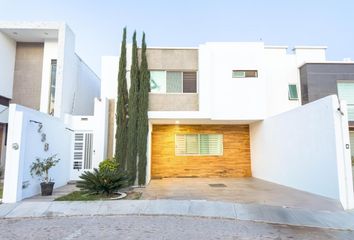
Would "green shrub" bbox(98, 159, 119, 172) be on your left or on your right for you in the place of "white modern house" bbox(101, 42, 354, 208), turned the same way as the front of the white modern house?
on your right

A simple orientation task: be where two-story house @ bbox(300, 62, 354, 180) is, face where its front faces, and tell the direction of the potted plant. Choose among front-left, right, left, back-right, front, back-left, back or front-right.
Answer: front-right

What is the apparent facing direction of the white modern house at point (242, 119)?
toward the camera

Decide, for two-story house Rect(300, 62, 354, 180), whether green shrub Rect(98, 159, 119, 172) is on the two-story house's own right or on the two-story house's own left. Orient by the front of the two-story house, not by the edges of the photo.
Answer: on the two-story house's own right

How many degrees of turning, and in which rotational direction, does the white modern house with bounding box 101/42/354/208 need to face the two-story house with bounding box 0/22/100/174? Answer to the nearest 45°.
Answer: approximately 90° to its right

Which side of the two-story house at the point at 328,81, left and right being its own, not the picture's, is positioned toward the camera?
front

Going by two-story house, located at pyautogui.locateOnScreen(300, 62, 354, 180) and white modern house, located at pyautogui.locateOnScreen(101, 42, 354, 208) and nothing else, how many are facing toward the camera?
2

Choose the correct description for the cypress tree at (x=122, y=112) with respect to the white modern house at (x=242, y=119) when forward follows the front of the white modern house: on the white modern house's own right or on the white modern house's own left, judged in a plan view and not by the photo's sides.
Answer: on the white modern house's own right

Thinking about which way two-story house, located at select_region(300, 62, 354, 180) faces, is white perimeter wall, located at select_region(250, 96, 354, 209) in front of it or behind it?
in front

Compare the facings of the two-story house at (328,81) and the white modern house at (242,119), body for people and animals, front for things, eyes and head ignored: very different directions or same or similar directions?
same or similar directions

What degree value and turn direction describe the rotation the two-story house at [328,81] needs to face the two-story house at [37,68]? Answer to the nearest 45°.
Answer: approximately 45° to its right

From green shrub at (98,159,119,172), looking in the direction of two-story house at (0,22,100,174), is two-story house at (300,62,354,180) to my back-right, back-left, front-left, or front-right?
back-right
